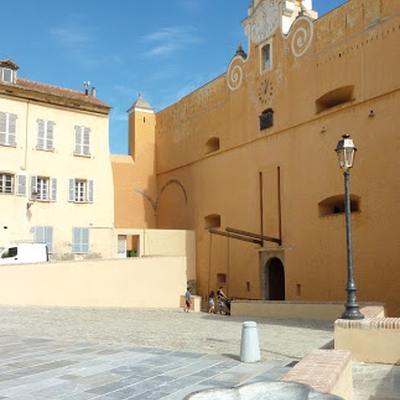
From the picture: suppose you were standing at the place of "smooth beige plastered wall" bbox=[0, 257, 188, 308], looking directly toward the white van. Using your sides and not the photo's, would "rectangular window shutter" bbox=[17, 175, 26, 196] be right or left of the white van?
right

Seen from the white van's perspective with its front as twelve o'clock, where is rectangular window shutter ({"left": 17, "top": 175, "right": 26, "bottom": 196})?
The rectangular window shutter is roughly at 3 o'clock from the white van.

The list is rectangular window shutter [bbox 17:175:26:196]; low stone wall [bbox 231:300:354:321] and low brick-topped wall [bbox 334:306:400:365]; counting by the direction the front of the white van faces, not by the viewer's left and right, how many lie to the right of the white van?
1

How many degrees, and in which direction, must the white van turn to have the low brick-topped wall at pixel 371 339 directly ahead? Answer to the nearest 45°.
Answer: approximately 90° to its left

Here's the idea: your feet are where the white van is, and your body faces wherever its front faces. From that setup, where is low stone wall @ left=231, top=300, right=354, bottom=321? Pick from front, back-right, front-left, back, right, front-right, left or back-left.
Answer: back-left

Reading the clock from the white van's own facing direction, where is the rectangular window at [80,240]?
The rectangular window is roughly at 4 o'clock from the white van.

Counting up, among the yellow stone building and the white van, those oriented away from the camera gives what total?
0

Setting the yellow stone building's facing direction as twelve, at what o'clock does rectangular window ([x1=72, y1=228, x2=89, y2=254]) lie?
The rectangular window is roughly at 2 o'clock from the yellow stone building.

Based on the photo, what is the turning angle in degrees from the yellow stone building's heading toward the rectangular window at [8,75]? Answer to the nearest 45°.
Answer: approximately 45° to its right

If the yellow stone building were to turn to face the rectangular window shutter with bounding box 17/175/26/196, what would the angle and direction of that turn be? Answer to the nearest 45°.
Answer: approximately 45° to its right

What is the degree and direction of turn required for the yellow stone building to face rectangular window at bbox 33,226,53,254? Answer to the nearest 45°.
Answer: approximately 45° to its right
